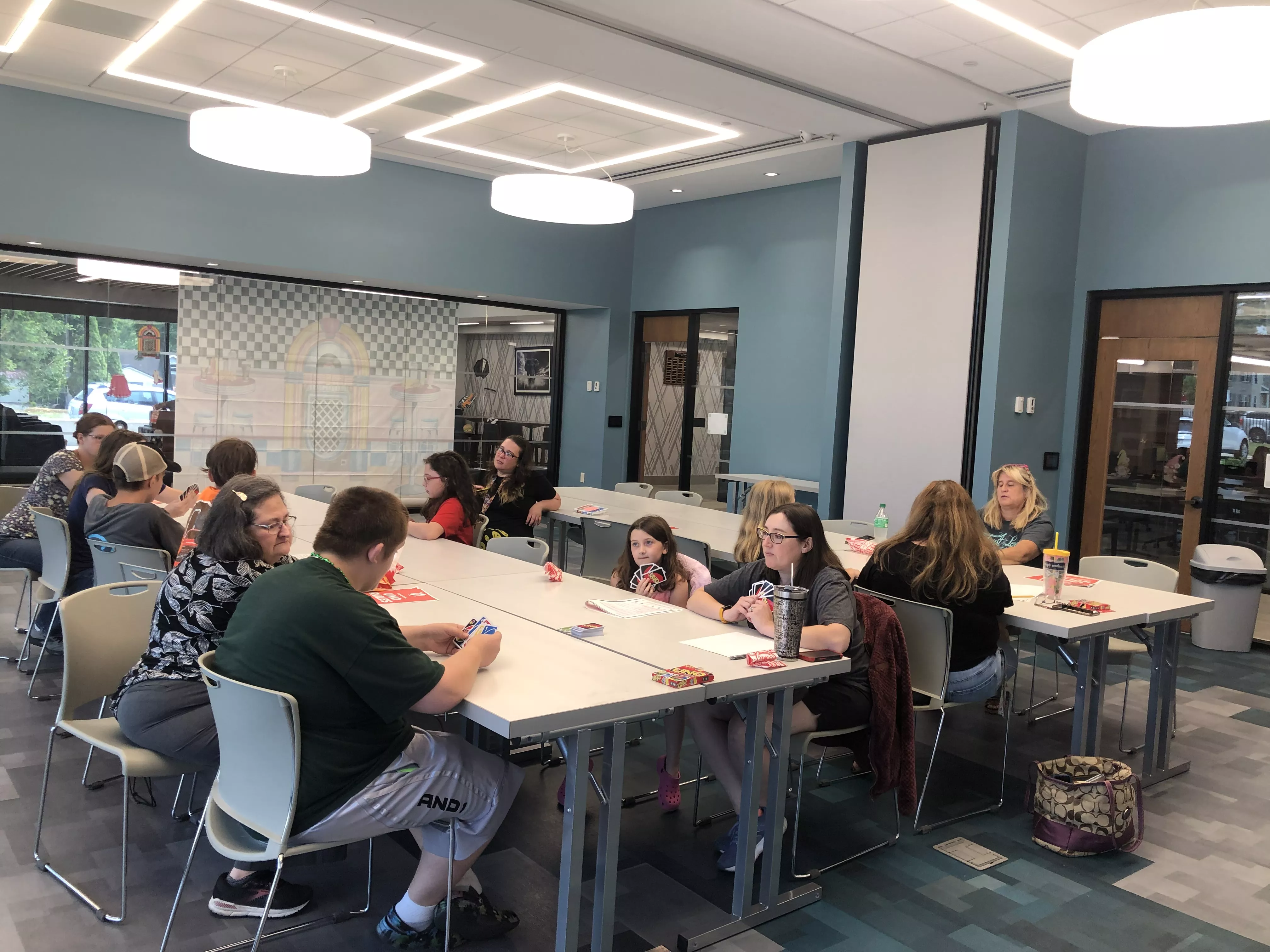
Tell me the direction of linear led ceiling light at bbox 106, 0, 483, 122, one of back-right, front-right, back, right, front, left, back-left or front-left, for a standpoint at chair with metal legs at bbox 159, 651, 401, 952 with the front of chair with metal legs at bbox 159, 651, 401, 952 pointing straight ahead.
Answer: front-left

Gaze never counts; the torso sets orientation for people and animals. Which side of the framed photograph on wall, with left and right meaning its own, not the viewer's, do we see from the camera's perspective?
front

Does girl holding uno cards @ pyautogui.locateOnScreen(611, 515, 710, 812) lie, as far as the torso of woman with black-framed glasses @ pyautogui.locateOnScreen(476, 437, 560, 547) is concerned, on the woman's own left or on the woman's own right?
on the woman's own left

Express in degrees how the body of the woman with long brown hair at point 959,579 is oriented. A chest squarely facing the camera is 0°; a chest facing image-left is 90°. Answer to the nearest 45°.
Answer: approximately 225°

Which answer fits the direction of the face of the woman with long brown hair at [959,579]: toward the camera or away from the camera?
away from the camera

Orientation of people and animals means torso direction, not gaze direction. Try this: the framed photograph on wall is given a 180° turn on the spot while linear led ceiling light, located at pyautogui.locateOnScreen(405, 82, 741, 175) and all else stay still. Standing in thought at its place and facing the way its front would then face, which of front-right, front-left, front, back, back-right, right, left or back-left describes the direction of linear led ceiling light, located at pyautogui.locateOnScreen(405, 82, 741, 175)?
back

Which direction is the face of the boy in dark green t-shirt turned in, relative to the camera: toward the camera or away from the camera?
away from the camera

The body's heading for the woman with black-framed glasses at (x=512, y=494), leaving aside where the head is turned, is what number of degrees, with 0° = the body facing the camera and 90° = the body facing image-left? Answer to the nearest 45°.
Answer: approximately 45°

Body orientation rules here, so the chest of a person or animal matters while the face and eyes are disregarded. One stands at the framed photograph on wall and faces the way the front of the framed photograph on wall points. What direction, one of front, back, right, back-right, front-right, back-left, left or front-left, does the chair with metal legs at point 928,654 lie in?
front

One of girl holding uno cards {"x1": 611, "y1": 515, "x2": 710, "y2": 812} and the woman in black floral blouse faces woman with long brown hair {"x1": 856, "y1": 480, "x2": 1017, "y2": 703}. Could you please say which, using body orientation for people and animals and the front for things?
the woman in black floral blouse

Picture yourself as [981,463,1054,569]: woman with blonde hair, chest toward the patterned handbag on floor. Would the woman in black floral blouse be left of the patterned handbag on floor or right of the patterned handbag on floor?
right

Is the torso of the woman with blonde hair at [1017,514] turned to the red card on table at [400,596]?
yes
